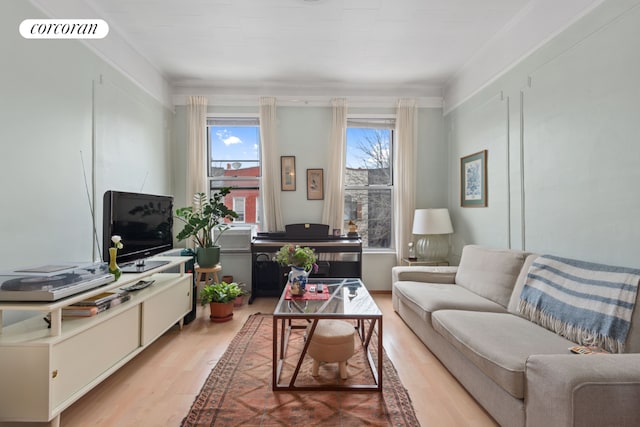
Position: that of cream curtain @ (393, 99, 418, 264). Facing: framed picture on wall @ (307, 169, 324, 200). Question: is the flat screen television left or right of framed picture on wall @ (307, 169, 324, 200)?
left

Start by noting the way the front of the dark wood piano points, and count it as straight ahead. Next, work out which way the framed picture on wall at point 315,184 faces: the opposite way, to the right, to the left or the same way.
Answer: the same way

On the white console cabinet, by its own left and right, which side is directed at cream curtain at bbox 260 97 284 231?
left

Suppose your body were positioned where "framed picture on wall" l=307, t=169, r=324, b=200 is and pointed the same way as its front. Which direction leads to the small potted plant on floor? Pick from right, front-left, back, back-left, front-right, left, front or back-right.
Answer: front-right

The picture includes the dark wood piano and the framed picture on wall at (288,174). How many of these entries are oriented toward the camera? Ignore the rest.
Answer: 2

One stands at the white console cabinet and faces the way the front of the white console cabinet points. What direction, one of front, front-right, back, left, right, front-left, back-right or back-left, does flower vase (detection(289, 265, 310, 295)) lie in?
front-left

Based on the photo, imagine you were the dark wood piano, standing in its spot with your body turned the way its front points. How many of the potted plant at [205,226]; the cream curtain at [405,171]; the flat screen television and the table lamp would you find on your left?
2

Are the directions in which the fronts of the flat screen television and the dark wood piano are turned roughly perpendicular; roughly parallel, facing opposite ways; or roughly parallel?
roughly perpendicular

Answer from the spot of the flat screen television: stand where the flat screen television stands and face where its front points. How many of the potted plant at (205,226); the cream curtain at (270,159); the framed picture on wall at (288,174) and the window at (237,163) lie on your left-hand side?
4

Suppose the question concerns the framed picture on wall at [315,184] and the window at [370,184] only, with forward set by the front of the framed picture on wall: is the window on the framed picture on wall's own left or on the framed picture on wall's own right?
on the framed picture on wall's own left

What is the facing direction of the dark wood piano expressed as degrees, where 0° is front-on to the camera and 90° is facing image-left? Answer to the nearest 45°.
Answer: approximately 0°

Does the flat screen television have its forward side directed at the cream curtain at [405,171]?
no

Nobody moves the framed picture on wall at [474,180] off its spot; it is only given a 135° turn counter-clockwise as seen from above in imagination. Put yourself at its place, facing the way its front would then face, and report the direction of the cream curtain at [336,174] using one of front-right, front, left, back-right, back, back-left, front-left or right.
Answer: back

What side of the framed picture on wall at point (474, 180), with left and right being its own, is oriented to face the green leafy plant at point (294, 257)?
front

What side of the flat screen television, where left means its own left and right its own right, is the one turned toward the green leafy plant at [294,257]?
front

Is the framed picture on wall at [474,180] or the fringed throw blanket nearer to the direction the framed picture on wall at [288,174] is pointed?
the fringed throw blanket

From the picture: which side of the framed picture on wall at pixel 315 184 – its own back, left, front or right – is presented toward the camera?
front

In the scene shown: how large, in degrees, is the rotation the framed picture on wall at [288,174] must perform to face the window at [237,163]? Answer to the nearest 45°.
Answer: approximately 90° to its right

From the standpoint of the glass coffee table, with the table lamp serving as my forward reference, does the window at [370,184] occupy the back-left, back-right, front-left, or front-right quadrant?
front-left
